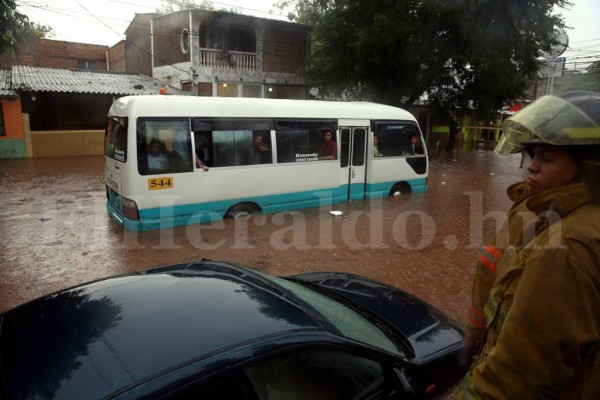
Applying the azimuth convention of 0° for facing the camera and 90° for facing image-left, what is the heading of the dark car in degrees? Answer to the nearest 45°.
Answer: approximately 225°

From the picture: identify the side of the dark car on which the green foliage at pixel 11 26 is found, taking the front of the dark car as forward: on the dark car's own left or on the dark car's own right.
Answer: on the dark car's own left

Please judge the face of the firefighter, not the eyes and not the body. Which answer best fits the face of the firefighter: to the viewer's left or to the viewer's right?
to the viewer's left

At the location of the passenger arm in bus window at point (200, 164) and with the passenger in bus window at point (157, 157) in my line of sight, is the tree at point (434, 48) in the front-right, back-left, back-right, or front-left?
back-right
